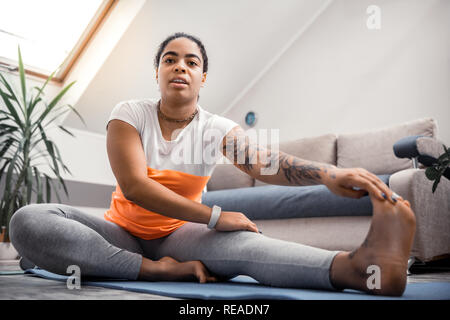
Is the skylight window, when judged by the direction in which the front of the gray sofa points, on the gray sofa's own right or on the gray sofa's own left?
on the gray sofa's own right

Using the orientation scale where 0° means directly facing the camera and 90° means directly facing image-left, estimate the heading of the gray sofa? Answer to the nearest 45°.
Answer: approximately 45°
